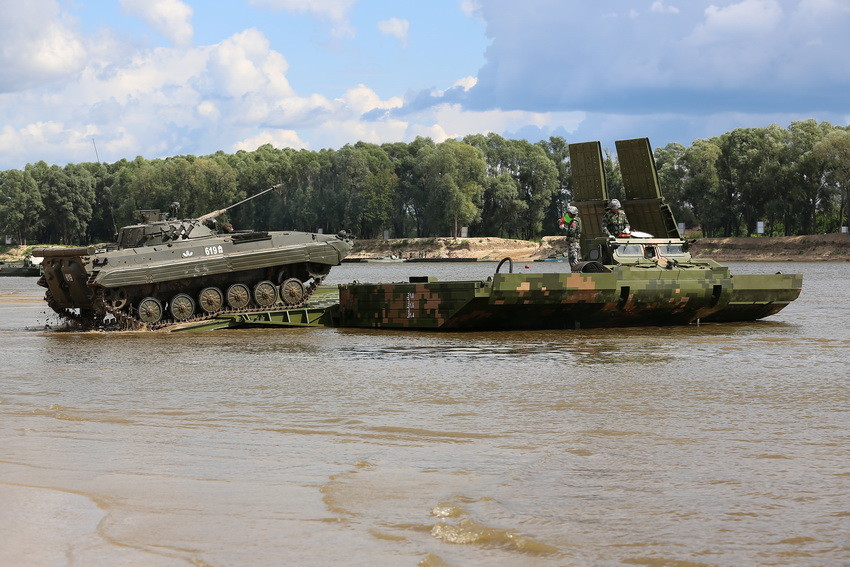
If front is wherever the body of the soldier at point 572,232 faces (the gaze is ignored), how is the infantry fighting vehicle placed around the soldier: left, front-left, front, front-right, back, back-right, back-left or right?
front

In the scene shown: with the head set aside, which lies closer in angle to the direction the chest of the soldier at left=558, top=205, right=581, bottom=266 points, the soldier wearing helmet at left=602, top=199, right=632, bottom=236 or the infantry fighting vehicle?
the infantry fighting vehicle

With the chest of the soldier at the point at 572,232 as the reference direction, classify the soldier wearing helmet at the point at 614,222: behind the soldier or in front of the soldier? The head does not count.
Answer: behind
